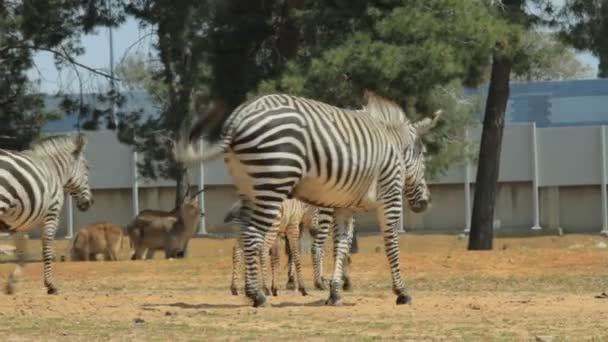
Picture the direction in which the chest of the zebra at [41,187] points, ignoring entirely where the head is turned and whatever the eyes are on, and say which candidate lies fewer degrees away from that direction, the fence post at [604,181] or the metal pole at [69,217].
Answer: the fence post

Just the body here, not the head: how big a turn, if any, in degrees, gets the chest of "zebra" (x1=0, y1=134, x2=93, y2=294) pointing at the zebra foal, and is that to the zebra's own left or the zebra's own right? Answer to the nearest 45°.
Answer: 0° — it already faces it

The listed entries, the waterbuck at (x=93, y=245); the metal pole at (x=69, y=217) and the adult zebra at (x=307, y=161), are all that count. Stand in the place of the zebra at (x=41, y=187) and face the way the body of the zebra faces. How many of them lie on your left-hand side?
2

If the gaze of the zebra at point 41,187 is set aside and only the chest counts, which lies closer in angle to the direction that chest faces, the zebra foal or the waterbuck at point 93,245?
the zebra foal

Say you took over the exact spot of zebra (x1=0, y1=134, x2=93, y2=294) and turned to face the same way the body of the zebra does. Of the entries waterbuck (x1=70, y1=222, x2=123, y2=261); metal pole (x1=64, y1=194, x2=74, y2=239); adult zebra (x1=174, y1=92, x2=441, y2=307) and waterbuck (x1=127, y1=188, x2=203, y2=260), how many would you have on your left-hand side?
3

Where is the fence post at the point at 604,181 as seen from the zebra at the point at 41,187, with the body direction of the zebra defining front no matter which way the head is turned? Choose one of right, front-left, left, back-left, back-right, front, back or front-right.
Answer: front-left

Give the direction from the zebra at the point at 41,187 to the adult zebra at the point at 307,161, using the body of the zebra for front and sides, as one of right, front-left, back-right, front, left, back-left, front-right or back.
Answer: front-right

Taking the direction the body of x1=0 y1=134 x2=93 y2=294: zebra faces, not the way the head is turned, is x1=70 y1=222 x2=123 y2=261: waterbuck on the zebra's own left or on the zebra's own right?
on the zebra's own left

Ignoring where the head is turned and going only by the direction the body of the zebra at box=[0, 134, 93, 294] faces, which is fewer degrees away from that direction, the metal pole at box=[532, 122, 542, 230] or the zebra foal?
the zebra foal

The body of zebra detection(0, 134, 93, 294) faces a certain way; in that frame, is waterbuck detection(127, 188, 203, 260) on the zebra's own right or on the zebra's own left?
on the zebra's own left

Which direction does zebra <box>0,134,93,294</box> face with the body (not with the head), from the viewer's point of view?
to the viewer's right
